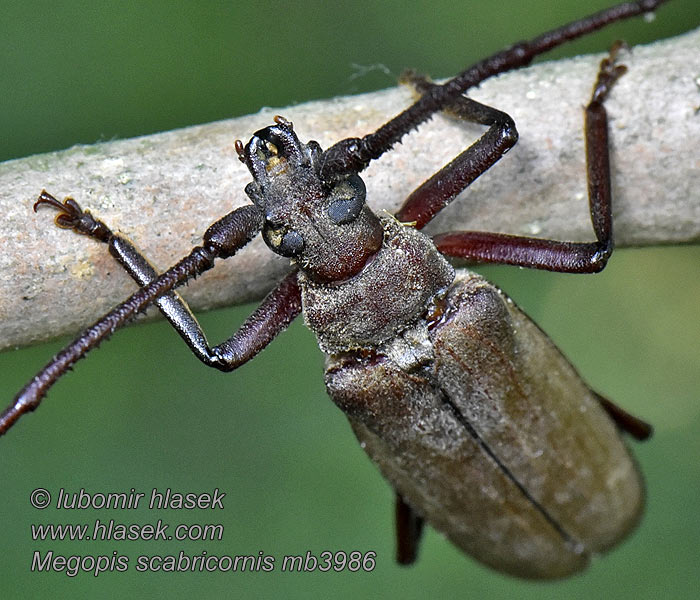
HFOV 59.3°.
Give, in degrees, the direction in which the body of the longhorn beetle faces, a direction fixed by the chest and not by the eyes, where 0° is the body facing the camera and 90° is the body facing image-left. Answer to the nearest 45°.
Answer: approximately 135°
